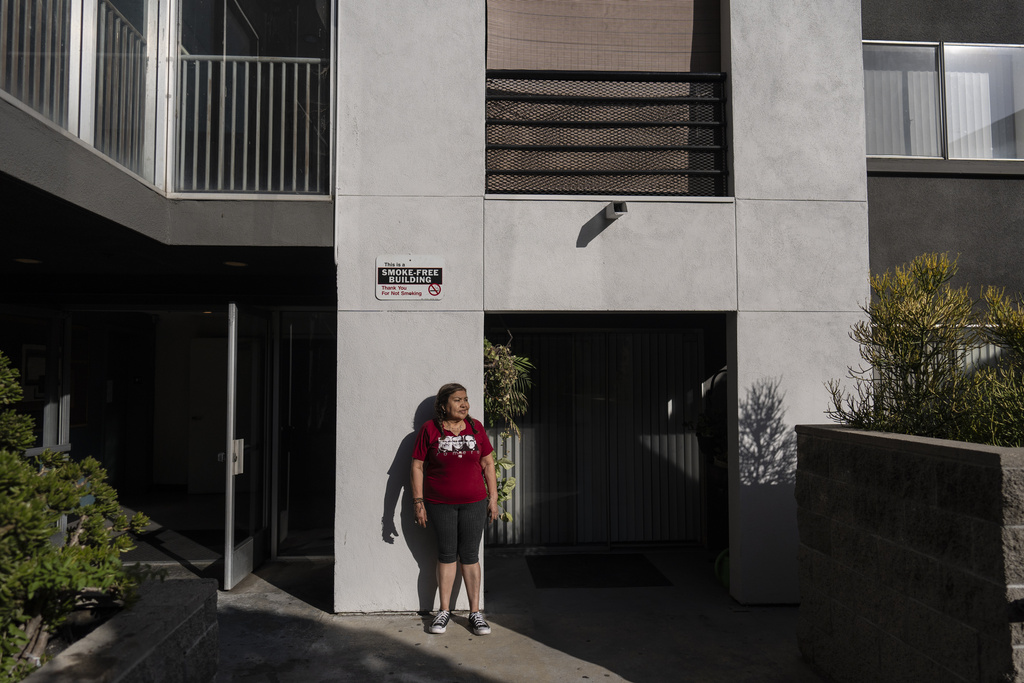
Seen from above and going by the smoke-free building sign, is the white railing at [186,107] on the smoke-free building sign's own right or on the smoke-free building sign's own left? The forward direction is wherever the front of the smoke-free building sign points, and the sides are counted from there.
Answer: on the smoke-free building sign's own right

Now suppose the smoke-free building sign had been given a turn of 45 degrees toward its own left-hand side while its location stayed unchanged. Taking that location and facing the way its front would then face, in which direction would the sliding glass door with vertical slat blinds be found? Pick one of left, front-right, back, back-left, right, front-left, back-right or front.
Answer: left

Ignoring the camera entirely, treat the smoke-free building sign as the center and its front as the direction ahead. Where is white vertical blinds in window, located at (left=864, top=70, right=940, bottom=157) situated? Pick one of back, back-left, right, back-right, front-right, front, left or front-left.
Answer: left

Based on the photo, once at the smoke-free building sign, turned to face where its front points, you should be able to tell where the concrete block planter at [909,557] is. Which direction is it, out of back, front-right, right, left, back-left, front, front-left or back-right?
front-left

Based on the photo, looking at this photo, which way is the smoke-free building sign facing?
toward the camera

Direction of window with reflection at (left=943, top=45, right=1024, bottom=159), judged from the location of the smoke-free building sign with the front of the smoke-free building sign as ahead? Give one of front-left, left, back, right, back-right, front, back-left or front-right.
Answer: left

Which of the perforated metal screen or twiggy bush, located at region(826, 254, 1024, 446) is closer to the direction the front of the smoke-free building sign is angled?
the twiggy bush

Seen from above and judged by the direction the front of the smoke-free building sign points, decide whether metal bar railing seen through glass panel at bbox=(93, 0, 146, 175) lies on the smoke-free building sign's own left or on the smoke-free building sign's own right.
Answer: on the smoke-free building sign's own right

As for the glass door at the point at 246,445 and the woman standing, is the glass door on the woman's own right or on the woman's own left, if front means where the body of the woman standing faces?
on the woman's own right

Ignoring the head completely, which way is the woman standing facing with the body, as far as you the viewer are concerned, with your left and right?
facing the viewer

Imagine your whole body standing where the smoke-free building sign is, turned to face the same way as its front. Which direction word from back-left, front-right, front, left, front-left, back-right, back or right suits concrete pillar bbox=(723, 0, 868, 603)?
left

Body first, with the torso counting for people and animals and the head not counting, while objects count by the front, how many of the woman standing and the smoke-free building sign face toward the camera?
2
